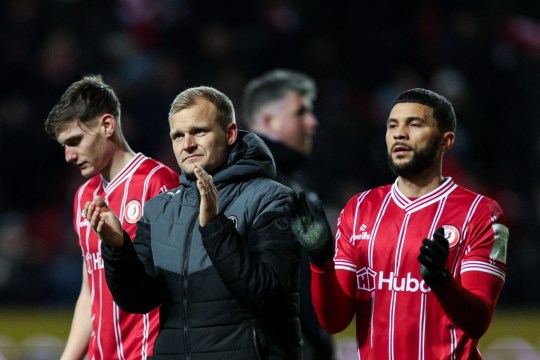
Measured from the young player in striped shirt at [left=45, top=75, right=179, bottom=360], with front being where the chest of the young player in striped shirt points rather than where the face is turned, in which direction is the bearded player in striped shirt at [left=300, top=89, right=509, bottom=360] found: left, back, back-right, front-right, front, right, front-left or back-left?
left

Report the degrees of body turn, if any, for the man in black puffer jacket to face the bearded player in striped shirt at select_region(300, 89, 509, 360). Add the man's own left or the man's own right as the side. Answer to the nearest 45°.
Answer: approximately 135° to the man's own left

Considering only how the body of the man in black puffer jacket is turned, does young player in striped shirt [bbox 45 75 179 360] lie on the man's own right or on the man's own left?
on the man's own right

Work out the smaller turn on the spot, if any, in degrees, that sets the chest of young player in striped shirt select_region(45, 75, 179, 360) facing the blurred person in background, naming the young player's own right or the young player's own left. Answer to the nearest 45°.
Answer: approximately 180°

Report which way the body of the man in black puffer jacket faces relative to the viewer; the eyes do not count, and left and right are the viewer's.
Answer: facing the viewer and to the left of the viewer

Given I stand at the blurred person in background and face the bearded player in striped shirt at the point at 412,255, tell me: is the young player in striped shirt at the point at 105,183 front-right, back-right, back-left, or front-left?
front-right

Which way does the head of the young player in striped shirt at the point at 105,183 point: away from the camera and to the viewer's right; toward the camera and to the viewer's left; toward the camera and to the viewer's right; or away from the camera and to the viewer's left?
toward the camera and to the viewer's left

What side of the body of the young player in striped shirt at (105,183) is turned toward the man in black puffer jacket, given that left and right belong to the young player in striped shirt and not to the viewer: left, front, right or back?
left
